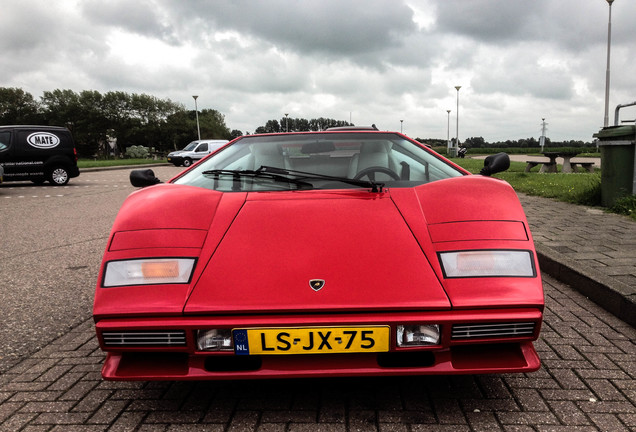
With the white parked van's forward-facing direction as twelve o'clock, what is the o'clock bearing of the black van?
The black van is roughly at 11 o'clock from the white parked van.

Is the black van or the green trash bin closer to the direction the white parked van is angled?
the black van

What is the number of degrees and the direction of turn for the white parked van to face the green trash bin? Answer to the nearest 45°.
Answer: approximately 45° to its left

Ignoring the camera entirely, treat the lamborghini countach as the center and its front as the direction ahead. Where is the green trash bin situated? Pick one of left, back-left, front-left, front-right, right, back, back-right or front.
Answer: back-left
